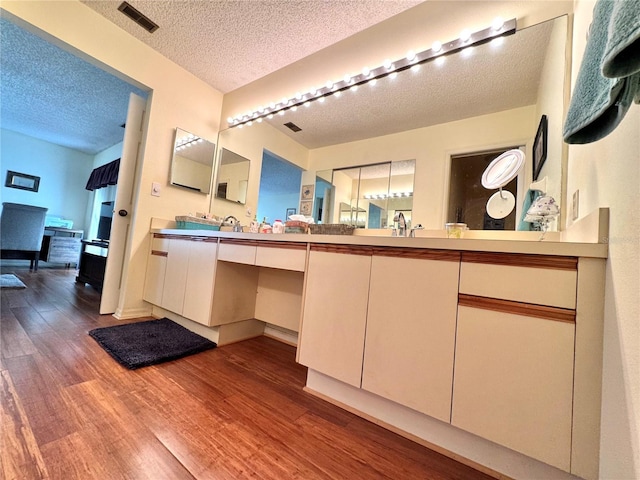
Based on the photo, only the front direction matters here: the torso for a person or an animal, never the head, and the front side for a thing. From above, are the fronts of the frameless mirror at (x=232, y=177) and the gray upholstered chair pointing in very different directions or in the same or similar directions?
very different directions

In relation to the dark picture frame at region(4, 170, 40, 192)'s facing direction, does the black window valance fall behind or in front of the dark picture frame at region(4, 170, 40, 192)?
in front

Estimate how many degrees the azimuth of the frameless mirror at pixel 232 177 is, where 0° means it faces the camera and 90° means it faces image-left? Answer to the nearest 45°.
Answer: approximately 315°

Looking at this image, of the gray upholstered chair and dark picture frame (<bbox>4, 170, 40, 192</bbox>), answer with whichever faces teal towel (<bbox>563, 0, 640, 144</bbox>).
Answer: the dark picture frame

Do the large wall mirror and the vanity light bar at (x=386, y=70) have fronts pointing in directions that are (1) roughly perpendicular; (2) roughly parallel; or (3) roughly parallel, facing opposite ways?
roughly parallel

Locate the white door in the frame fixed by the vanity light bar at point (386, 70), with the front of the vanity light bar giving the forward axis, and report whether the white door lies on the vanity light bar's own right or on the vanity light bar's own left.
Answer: on the vanity light bar's own right

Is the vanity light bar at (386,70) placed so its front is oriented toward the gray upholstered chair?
no

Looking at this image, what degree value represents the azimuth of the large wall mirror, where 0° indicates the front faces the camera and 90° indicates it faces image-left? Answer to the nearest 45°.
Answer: approximately 45°

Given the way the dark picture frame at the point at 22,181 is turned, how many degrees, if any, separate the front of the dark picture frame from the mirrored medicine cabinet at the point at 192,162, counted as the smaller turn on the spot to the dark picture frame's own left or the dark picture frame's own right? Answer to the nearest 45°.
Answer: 0° — it already faces it

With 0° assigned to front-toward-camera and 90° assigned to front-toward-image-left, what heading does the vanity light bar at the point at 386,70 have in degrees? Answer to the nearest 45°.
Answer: approximately 45°

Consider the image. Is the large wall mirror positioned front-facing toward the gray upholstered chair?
no

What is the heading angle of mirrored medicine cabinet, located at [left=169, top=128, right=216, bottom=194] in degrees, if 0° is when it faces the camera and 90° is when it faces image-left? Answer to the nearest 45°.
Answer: approximately 315°

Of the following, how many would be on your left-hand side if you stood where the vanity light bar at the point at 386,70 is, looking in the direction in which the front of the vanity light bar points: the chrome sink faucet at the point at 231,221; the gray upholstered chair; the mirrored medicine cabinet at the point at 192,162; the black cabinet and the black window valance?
0

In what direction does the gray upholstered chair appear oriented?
away from the camera

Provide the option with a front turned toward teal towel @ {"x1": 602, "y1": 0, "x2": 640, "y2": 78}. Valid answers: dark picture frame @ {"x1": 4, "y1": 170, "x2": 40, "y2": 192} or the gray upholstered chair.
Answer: the dark picture frame

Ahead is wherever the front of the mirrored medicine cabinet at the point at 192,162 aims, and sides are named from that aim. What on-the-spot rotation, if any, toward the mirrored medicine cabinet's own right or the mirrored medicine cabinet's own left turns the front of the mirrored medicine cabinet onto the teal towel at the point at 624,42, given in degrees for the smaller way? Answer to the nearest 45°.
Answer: approximately 45° to the mirrored medicine cabinet's own right

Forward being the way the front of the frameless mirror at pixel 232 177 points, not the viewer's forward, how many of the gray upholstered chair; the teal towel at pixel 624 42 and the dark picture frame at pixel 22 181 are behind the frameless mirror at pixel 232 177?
2

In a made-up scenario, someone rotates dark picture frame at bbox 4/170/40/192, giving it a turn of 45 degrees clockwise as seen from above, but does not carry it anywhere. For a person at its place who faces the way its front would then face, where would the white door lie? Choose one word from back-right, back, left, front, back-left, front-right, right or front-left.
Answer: front-left

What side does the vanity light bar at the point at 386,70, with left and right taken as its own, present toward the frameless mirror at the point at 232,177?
right

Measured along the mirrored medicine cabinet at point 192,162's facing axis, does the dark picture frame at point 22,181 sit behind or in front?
behind

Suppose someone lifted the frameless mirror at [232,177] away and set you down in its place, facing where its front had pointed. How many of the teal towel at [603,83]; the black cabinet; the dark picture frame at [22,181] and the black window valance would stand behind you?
3
